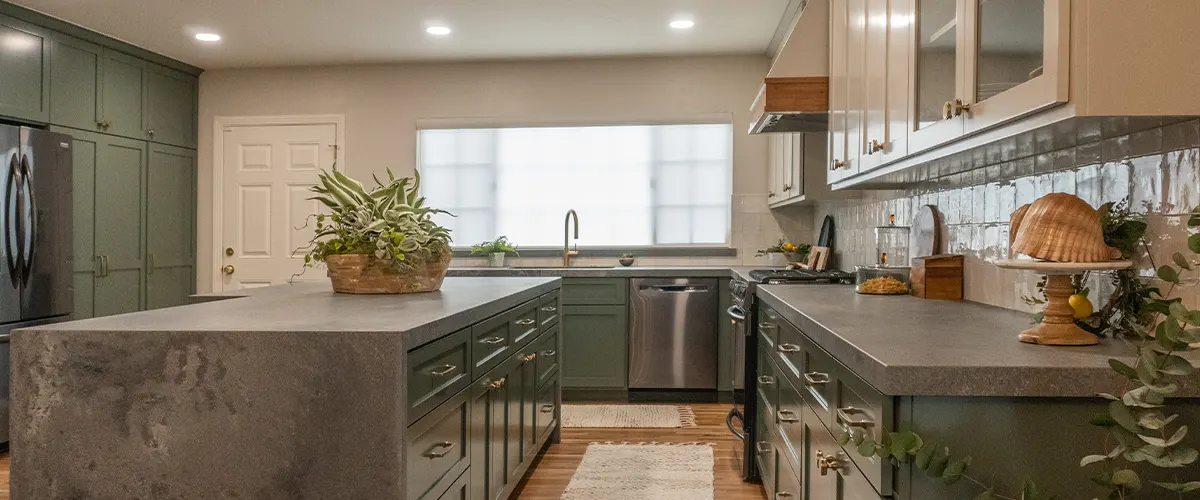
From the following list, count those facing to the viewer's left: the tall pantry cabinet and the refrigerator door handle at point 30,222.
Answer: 0

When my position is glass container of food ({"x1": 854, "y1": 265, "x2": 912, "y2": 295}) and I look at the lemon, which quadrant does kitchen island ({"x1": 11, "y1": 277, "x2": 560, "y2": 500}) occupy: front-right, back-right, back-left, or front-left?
front-right

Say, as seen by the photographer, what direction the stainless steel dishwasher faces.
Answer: facing the viewer

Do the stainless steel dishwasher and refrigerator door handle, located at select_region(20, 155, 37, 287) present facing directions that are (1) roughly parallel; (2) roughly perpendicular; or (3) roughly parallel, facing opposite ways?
roughly perpendicular

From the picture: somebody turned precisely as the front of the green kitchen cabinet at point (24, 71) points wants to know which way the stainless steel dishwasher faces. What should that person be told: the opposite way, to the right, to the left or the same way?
to the right

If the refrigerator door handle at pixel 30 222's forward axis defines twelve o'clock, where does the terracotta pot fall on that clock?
The terracotta pot is roughly at 1 o'clock from the refrigerator door handle.

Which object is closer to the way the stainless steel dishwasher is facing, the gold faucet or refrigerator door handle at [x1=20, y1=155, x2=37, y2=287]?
the refrigerator door handle

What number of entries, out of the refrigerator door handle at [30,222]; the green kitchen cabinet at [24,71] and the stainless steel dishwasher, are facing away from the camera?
0

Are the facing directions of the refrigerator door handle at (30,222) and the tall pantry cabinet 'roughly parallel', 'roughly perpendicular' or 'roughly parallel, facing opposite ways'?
roughly parallel

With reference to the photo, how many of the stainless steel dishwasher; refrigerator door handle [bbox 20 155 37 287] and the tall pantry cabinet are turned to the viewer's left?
0

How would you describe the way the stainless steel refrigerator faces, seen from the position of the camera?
facing the viewer and to the right of the viewer

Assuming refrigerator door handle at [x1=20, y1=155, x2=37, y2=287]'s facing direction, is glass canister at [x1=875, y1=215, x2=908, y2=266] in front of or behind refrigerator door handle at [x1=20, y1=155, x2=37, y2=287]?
in front

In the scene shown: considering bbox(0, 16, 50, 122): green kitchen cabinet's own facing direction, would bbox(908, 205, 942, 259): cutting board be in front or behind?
in front

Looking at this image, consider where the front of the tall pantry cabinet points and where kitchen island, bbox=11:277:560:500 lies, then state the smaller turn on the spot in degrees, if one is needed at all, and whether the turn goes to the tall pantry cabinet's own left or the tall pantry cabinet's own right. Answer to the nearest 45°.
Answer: approximately 45° to the tall pantry cabinet's own right

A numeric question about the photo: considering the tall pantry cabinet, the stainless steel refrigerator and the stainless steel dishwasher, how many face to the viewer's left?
0

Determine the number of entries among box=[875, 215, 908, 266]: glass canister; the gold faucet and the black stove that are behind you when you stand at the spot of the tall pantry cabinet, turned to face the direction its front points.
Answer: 0

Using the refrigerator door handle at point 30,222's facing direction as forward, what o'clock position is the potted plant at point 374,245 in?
The potted plant is roughly at 1 o'clock from the refrigerator door handle.

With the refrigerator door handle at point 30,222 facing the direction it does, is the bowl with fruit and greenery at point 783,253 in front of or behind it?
in front
